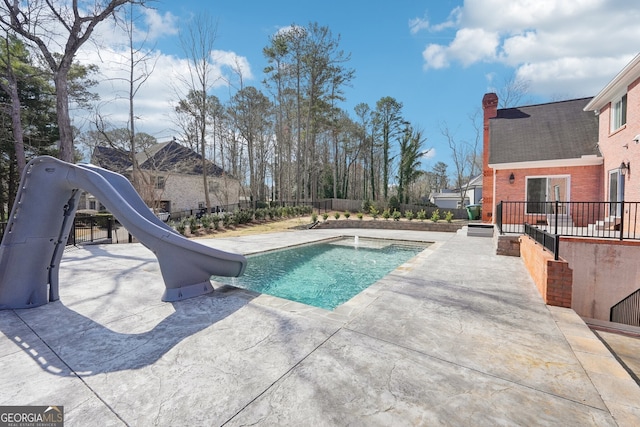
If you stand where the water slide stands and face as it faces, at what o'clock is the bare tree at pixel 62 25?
The bare tree is roughly at 9 o'clock from the water slide.

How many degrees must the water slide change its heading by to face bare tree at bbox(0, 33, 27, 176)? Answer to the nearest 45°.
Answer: approximately 90° to its left

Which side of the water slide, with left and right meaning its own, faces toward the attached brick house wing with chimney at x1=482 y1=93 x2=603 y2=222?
front

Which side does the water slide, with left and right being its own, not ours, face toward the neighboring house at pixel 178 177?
left

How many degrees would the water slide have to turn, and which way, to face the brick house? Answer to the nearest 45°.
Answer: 0° — it already faces it

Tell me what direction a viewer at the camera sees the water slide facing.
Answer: facing to the right of the viewer

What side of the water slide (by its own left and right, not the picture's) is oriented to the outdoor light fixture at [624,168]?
front

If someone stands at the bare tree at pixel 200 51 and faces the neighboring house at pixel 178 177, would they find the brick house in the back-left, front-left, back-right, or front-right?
back-right

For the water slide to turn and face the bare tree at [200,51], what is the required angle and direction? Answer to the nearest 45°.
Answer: approximately 90° to its left

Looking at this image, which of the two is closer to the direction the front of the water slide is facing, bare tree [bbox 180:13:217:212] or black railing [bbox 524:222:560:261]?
the black railing

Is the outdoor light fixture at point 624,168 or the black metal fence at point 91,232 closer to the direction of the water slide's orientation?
the outdoor light fixture

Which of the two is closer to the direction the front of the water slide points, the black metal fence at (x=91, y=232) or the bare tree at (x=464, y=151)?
the bare tree
